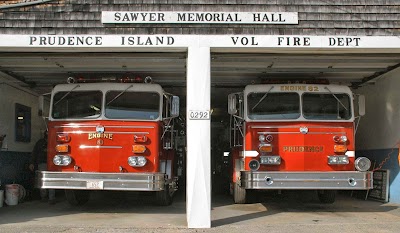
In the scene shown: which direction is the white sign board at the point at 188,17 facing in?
toward the camera

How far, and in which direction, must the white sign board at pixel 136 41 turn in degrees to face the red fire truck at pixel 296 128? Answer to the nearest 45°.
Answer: approximately 135° to its left

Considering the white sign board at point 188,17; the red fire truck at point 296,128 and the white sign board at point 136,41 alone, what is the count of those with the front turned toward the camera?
3

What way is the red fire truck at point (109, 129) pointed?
toward the camera

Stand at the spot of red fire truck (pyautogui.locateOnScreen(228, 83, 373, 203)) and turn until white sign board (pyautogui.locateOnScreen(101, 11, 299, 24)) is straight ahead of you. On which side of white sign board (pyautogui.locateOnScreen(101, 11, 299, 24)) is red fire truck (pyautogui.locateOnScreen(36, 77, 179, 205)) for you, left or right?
right

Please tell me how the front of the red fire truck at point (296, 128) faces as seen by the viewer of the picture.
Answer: facing the viewer

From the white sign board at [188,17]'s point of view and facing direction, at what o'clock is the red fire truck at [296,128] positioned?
The red fire truck is roughly at 8 o'clock from the white sign board.

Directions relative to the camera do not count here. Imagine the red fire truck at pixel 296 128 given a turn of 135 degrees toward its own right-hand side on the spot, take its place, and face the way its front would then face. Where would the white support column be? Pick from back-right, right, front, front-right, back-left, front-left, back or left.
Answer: left

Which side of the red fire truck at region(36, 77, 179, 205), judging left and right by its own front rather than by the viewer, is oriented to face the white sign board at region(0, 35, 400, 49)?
front

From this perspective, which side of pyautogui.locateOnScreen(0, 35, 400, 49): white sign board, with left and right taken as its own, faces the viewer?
front
